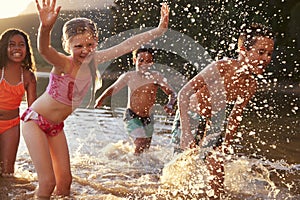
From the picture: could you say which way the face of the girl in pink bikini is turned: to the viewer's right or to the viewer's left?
to the viewer's right

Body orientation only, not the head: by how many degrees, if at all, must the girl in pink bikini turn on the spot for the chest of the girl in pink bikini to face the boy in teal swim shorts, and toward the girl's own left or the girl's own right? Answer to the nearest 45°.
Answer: approximately 135° to the girl's own left

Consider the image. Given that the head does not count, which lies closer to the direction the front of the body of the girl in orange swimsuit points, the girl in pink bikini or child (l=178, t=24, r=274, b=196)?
the girl in pink bikini

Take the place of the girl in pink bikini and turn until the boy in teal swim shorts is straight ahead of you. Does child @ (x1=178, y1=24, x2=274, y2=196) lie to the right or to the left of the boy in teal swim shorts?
right

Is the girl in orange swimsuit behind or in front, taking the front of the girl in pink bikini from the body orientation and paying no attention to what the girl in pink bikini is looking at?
behind

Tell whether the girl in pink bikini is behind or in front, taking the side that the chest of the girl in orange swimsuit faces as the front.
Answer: in front

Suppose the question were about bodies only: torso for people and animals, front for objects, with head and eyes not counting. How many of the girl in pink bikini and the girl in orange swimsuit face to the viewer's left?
0

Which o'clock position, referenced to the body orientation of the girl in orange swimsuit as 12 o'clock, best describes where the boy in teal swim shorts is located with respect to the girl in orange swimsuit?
The boy in teal swim shorts is roughly at 8 o'clock from the girl in orange swimsuit.

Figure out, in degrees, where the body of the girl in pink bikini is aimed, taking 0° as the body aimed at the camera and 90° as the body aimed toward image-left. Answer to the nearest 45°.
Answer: approximately 315°
